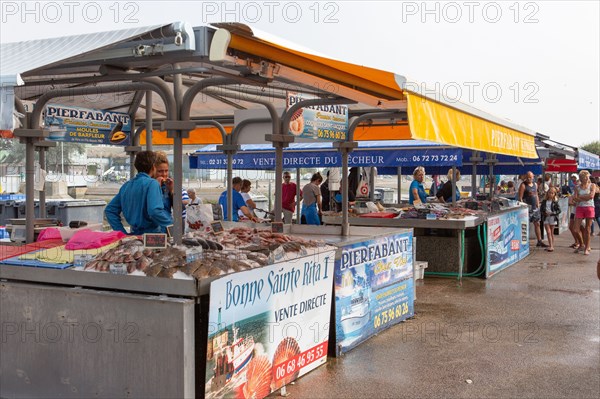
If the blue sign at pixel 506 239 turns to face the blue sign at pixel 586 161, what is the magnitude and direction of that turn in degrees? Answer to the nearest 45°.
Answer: approximately 135° to its left

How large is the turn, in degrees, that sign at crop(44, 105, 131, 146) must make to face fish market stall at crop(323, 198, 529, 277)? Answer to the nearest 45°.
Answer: approximately 90° to its left

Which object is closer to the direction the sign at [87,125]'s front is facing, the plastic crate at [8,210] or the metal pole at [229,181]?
the metal pole

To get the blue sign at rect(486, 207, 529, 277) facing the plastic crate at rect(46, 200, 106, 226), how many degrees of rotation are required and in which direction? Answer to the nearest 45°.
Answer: approximately 135° to its right

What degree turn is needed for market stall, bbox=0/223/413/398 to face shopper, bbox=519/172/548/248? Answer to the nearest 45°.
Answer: approximately 90° to its left

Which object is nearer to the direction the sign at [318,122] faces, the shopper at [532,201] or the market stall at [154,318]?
the market stall

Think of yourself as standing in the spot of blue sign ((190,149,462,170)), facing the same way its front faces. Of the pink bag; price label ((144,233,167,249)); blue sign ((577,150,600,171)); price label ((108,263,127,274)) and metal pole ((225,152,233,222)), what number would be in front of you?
4
